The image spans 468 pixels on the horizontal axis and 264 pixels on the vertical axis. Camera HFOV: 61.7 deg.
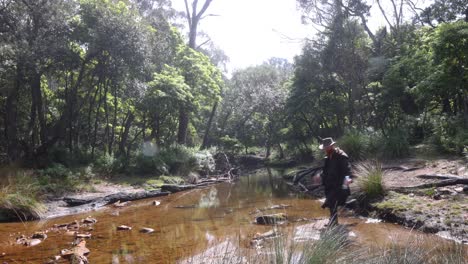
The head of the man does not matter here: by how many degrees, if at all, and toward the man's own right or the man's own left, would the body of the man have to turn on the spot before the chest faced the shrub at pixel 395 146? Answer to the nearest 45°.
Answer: approximately 135° to the man's own right

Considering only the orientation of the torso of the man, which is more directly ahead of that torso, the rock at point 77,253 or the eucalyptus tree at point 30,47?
the rock

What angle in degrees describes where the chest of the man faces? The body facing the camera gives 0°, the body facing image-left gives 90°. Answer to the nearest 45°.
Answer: approximately 45°

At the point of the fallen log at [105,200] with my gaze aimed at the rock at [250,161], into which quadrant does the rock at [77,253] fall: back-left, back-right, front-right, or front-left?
back-right

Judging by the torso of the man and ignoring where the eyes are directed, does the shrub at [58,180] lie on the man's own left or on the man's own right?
on the man's own right

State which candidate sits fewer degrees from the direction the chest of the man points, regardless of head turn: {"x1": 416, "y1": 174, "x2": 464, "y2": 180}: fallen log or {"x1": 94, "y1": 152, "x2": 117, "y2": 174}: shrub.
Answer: the shrub

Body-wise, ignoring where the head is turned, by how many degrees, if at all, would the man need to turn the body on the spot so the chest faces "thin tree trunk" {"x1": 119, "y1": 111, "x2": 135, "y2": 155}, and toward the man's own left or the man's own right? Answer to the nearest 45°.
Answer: approximately 90° to the man's own right

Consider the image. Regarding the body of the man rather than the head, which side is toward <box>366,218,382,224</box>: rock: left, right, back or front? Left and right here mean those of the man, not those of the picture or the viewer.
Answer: back

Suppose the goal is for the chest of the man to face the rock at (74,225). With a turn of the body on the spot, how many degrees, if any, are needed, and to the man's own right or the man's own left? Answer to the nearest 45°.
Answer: approximately 45° to the man's own right

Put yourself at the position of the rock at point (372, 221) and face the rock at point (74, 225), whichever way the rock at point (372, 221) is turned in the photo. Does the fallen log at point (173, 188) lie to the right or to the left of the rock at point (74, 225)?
right
